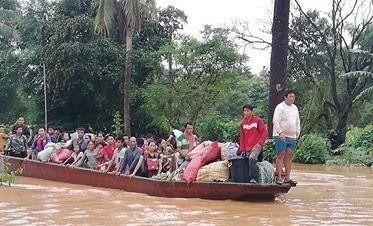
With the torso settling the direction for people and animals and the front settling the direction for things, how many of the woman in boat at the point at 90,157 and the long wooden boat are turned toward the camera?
1

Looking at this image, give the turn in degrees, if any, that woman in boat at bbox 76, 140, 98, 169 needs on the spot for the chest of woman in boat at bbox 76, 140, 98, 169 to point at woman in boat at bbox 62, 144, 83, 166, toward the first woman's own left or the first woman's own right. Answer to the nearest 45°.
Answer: approximately 135° to the first woman's own right

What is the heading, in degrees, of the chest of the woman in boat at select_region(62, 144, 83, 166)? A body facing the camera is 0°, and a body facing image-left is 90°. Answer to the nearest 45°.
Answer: approximately 45°

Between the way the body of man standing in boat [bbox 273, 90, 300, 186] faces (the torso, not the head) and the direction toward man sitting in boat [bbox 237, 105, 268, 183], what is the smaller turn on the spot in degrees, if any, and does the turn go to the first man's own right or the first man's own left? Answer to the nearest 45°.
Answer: approximately 135° to the first man's own right

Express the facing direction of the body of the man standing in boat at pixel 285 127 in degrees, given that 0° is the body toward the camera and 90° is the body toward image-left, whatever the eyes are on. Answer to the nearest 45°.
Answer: approximately 315°

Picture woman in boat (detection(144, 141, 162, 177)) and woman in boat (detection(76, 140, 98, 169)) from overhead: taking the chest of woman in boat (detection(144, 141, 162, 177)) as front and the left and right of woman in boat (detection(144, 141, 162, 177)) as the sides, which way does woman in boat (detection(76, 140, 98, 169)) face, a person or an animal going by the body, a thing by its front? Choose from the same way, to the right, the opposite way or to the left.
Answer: the same way

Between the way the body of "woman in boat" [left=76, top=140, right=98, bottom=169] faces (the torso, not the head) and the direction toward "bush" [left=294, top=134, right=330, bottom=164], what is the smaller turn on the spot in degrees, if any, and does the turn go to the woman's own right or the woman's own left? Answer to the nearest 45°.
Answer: approximately 135° to the woman's own left

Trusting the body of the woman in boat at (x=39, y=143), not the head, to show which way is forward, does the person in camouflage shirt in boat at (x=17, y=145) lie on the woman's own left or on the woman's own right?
on the woman's own right

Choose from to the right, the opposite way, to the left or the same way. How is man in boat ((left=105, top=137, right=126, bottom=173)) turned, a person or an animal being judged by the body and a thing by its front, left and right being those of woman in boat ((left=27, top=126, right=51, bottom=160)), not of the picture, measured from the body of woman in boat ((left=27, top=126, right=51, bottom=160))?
the same way

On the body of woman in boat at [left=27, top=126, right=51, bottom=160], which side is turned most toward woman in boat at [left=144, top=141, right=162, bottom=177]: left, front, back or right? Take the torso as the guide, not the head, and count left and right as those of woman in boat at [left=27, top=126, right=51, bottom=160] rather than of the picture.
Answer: left

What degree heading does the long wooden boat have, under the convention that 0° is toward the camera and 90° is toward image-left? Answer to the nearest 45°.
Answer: approximately 270°

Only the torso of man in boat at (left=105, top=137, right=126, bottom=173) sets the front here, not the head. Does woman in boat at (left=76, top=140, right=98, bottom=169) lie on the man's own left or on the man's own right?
on the man's own right

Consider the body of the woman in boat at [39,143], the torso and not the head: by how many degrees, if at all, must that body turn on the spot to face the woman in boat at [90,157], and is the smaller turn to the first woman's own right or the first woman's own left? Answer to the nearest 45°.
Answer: approximately 90° to the first woman's own left

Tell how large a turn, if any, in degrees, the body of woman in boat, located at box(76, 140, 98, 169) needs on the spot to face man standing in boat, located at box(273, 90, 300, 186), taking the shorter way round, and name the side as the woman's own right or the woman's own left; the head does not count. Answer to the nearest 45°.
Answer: approximately 45° to the woman's own left

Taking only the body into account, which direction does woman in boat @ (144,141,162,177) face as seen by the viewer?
toward the camera

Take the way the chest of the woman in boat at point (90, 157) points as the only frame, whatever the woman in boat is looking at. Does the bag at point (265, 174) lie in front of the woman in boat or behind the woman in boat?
in front
